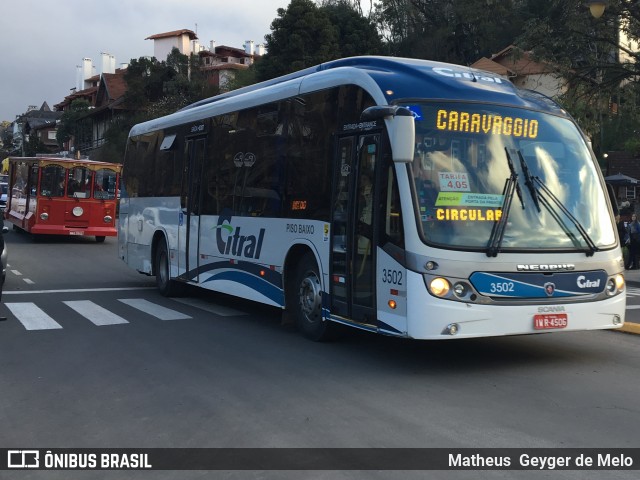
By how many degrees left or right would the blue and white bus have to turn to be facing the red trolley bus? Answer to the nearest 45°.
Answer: approximately 180°

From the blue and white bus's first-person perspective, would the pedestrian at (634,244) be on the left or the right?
on its left

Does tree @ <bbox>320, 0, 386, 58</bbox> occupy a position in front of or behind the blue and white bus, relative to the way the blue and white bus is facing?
behind

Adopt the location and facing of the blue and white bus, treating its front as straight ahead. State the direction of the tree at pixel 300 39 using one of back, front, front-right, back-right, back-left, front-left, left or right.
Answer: back-left

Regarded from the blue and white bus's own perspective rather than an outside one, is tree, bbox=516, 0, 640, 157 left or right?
on its left

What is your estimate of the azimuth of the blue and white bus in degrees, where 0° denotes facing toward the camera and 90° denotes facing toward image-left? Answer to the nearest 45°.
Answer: approximately 315°
